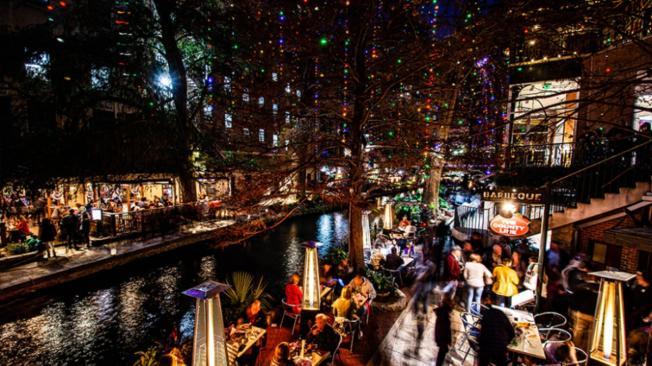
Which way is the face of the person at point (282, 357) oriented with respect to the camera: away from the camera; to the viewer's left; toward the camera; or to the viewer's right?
away from the camera

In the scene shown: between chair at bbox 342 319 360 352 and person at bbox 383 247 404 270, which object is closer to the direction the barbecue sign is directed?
the chair

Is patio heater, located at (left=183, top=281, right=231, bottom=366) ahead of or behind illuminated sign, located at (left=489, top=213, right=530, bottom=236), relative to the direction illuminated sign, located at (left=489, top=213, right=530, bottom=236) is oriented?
ahead

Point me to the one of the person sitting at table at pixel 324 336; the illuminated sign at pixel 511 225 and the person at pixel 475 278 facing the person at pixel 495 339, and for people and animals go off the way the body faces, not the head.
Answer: the illuminated sign

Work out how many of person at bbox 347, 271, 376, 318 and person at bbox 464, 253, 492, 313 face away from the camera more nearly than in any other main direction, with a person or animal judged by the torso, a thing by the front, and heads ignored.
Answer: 1

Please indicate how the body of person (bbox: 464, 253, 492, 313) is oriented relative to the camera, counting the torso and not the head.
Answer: away from the camera

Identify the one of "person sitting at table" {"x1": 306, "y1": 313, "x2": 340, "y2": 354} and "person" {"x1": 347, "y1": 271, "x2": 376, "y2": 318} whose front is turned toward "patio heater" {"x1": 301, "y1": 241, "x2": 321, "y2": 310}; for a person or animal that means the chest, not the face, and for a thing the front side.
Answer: the person

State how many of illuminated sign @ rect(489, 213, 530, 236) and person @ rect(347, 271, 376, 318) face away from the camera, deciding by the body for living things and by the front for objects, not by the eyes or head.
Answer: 0

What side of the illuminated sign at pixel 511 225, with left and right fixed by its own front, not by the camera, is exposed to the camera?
front

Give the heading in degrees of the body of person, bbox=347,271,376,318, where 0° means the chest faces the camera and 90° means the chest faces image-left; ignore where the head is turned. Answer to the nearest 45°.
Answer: approximately 45°

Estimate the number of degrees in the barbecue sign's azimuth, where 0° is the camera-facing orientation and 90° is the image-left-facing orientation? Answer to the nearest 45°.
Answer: approximately 0°

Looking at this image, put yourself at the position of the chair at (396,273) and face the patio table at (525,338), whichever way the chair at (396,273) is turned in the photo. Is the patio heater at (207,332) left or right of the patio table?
right

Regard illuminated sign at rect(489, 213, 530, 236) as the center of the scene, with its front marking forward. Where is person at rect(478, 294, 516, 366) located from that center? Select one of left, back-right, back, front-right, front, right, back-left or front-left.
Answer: front
